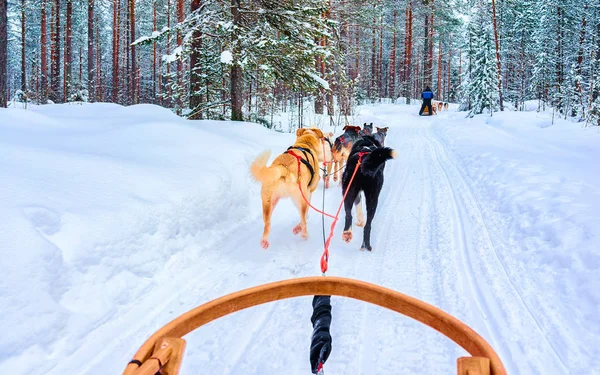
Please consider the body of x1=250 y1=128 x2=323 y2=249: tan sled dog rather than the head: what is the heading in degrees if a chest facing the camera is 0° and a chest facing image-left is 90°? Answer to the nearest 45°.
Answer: approximately 225°

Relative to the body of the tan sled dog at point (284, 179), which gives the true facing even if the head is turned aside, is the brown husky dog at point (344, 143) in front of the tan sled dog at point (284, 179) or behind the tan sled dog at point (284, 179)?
in front

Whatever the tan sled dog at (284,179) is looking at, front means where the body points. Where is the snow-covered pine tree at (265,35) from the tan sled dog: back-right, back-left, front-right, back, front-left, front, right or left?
front-left

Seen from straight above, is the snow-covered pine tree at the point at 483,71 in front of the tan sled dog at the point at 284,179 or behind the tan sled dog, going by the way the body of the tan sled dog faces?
in front
